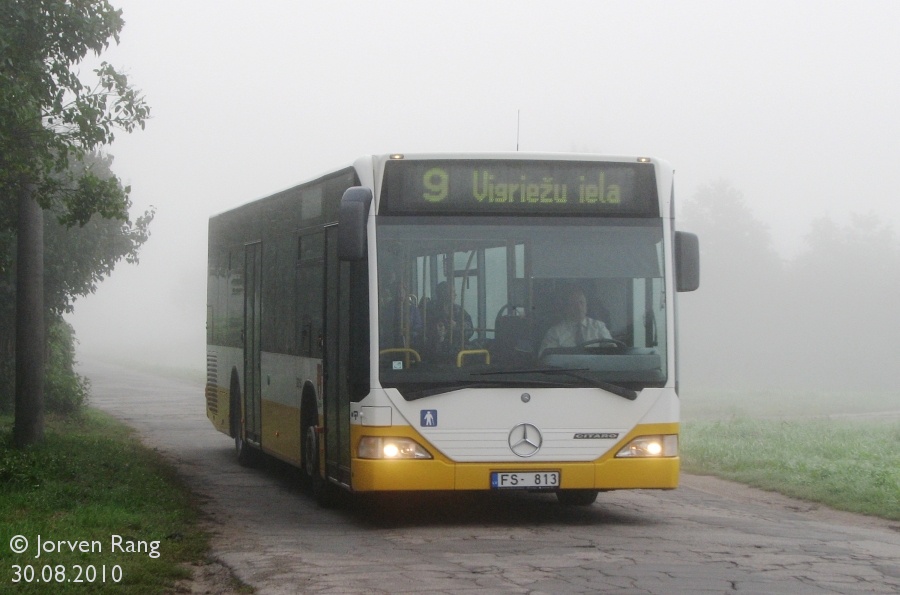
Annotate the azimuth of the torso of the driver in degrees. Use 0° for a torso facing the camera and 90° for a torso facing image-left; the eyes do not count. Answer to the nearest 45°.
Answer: approximately 0°

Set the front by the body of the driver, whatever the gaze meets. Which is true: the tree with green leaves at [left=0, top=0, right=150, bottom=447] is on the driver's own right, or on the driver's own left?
on the driver's own right

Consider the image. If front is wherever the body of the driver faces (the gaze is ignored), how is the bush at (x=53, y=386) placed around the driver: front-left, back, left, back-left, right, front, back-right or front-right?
back-right

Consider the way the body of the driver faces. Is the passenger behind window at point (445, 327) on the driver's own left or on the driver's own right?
on the driver's own right
